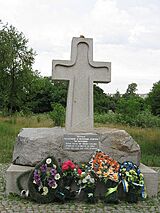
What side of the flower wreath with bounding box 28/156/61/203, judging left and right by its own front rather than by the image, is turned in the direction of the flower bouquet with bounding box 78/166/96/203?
left

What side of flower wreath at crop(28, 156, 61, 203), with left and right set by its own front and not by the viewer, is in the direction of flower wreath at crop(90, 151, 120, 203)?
left

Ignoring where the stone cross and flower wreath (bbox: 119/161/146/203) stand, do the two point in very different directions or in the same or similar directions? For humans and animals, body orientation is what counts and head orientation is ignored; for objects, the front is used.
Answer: same or similar directions

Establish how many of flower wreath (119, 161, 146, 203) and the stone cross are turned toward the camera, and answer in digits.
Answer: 2

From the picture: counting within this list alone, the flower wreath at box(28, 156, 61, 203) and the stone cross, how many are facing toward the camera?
2

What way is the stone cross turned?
toward the camera

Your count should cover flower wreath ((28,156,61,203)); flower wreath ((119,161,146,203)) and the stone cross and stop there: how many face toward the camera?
3

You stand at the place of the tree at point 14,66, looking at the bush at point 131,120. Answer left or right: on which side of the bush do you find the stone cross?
right

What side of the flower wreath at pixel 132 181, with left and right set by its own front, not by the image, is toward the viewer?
front

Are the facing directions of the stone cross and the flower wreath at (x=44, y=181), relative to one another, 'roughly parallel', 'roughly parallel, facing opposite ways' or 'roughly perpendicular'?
roughly parallel

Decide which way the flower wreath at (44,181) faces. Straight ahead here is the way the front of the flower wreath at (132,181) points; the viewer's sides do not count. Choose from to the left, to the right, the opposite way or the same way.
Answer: the same way

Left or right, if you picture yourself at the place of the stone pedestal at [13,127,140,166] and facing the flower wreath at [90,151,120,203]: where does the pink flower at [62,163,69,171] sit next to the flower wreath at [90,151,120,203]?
right

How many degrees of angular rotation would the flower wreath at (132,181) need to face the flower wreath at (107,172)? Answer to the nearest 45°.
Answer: approximately 90° to its right
